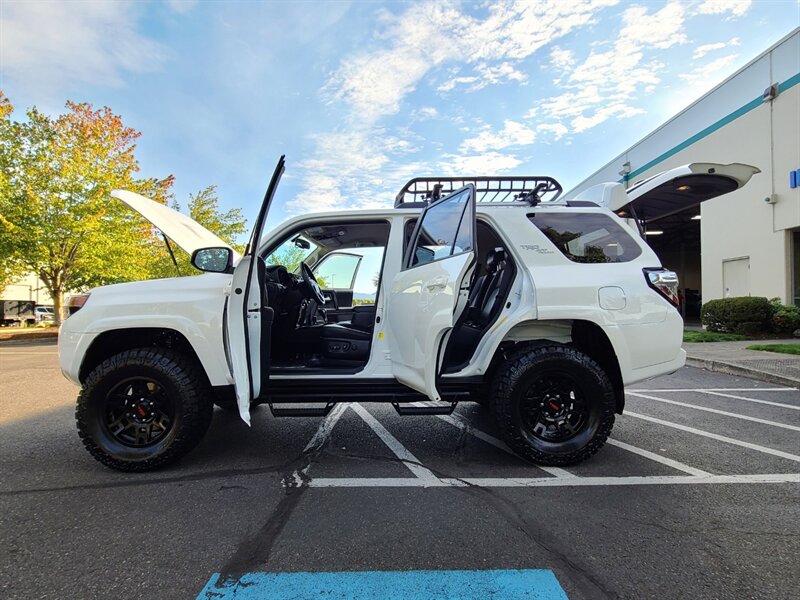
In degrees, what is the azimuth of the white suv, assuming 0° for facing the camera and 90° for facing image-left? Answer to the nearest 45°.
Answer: approximately 90°

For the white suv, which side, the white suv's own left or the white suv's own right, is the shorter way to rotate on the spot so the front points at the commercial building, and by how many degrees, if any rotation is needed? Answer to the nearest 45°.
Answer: approximately 135° to the white suv's own right

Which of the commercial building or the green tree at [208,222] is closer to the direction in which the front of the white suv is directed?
the green tree

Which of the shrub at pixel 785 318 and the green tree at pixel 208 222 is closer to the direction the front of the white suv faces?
the green tree

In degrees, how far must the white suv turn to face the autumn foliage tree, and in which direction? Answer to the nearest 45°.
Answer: approximately 45° to its right

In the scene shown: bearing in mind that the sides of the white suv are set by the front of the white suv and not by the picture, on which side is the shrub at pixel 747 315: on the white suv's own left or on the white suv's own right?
on the white suv's own right

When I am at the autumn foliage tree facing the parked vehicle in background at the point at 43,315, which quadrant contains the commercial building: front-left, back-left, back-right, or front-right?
back-right

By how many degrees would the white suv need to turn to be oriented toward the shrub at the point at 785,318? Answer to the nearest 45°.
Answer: approximately 135° to its right

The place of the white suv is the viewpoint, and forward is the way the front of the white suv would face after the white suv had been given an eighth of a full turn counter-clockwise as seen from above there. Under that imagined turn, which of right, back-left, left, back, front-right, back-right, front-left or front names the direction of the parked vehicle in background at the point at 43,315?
right

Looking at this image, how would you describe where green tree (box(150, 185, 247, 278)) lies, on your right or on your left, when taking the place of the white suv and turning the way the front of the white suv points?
on your right
